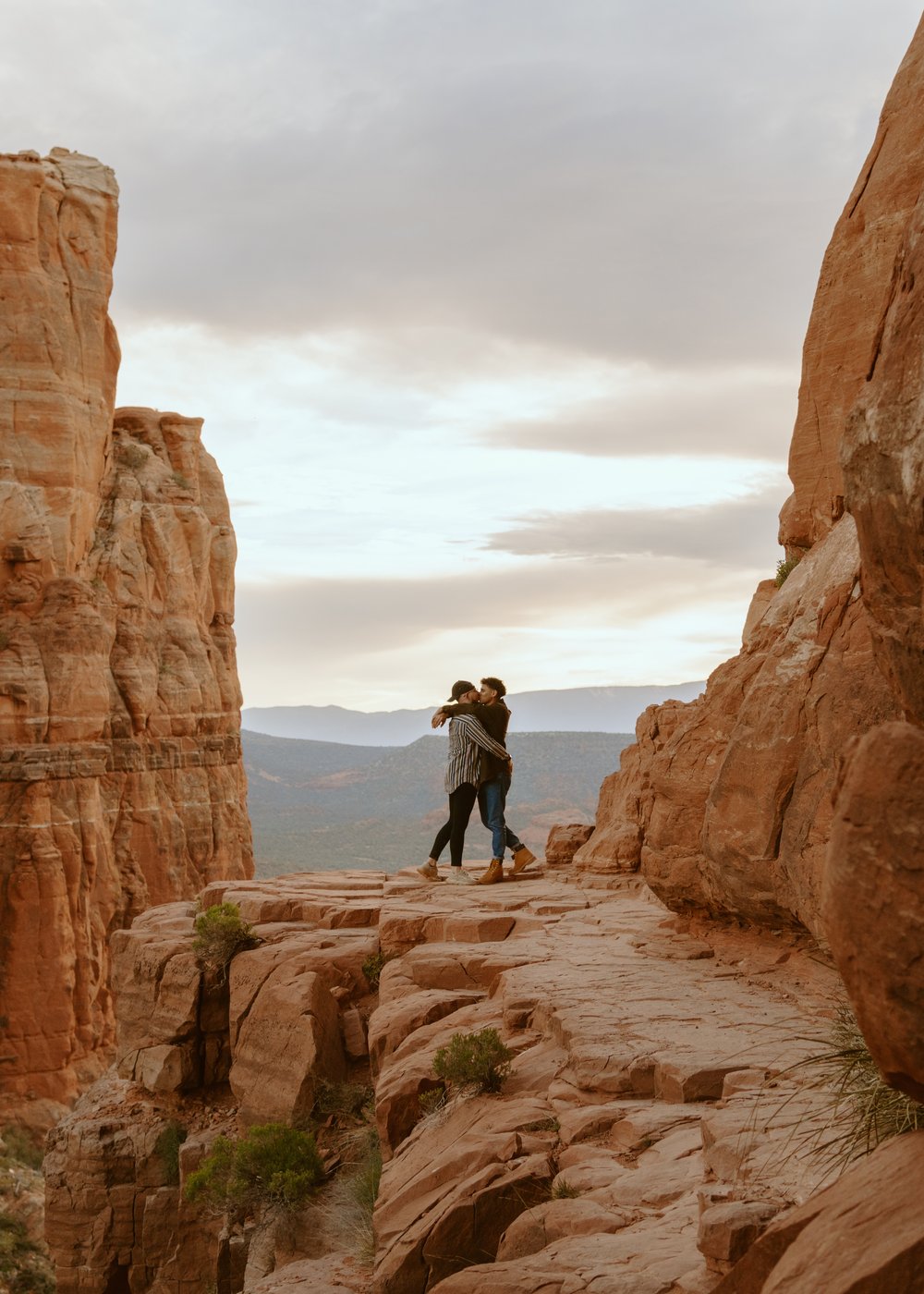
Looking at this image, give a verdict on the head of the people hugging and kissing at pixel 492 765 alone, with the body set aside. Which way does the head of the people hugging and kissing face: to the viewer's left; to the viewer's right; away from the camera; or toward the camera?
to the viewer's left

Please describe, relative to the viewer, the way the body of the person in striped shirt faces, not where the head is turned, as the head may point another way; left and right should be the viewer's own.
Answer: facing to the right of the viewer

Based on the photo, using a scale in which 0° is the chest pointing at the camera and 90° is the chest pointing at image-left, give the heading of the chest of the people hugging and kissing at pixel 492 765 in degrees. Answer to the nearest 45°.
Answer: approximately 90°

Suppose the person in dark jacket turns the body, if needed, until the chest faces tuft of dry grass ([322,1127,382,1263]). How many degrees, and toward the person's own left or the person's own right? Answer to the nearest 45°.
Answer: approximately 90° to the person's own left

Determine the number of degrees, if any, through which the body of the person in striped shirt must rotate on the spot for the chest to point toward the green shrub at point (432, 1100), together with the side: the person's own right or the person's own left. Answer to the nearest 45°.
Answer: approximately 90° to the person's own right

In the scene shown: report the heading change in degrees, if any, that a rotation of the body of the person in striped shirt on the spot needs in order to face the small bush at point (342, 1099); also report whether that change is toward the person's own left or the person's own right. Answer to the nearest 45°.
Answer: approximately 90° to the person's own right

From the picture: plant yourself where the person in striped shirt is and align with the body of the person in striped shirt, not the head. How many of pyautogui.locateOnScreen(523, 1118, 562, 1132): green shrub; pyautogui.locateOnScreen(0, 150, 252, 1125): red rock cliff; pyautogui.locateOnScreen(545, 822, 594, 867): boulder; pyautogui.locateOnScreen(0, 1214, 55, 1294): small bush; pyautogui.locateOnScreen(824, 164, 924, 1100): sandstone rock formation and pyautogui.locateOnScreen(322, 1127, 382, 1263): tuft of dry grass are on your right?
3

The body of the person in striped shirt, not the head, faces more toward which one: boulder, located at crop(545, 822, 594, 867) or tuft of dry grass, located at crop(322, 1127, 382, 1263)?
the boulder

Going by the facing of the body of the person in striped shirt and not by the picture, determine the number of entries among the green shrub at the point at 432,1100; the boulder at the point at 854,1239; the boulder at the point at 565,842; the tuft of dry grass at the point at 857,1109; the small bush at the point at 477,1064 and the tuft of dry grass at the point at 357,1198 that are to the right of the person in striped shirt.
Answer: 5
